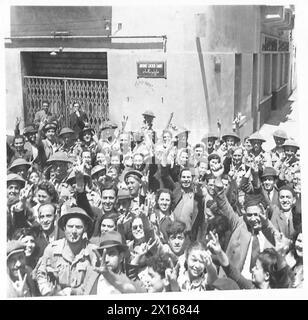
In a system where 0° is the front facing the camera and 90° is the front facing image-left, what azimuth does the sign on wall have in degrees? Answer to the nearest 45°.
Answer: approximately 0°

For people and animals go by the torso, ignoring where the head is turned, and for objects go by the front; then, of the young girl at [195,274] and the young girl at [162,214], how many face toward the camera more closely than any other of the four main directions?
2

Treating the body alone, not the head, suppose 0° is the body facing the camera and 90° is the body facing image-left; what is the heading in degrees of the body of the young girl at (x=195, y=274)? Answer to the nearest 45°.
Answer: approximately 0°

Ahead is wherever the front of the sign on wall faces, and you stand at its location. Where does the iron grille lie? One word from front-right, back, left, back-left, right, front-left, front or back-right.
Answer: right

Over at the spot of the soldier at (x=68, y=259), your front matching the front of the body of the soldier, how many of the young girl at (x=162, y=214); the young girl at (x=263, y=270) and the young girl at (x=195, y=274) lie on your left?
3
